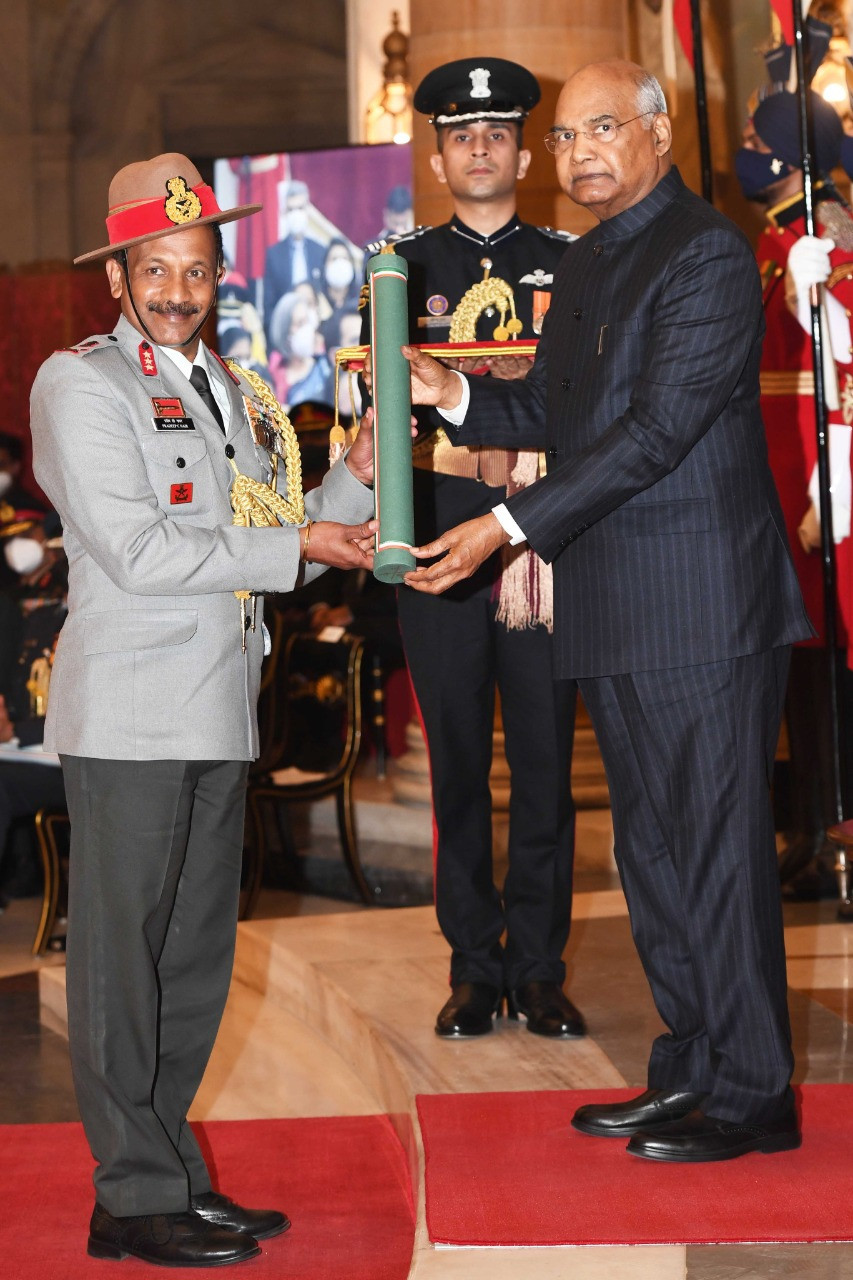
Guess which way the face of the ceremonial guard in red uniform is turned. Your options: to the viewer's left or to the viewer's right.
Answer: to the viewer's left

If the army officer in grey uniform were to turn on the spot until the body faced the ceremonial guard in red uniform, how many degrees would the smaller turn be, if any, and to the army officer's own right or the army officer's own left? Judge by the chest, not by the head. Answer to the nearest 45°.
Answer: approximately 90° to the army officer's own left

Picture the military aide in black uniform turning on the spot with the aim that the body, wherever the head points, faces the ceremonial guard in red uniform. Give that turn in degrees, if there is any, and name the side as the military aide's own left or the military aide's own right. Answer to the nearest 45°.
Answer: approximately 135° to the military aide's own left

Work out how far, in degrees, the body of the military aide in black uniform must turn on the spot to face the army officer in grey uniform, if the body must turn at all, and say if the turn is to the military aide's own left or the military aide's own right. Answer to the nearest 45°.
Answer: approximately 45° to the military aide's own right

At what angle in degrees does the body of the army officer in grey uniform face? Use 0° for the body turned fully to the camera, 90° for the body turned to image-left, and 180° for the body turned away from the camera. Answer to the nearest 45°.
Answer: approximately 315°

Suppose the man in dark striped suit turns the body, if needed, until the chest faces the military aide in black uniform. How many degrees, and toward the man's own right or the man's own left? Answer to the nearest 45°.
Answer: approximately 90° to the man's own right

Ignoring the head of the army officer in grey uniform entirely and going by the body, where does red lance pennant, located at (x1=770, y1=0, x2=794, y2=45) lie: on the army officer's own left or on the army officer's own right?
on the army officer's own left

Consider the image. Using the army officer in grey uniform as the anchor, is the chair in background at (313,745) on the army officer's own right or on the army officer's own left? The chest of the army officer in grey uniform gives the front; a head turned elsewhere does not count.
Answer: on the army officer's own left

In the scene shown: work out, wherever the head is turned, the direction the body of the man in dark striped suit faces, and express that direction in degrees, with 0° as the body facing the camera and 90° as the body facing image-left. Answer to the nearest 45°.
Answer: approximately 45°
